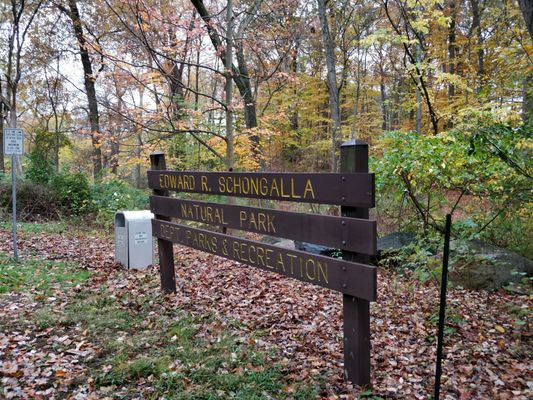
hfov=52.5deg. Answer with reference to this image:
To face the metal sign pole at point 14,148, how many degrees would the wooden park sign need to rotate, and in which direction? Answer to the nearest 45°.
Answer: approximately 90° to its right

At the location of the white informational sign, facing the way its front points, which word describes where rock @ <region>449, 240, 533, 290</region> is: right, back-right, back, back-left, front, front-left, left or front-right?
front-left

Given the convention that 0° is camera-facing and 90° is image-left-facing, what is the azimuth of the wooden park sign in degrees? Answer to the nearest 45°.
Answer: approximately 45°

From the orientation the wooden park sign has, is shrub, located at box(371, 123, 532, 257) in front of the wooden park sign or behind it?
behind

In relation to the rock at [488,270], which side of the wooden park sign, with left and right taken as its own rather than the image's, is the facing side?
back

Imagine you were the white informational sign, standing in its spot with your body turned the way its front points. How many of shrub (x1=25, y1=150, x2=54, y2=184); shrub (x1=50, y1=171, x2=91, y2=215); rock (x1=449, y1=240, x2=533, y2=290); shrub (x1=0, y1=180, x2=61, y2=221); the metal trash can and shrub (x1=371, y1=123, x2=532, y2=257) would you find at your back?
3

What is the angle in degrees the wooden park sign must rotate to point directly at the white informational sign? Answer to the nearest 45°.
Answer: approximately 90° to its right

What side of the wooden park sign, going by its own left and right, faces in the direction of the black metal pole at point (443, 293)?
left

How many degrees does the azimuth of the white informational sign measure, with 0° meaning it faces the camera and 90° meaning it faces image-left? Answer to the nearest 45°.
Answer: approximately 0°
